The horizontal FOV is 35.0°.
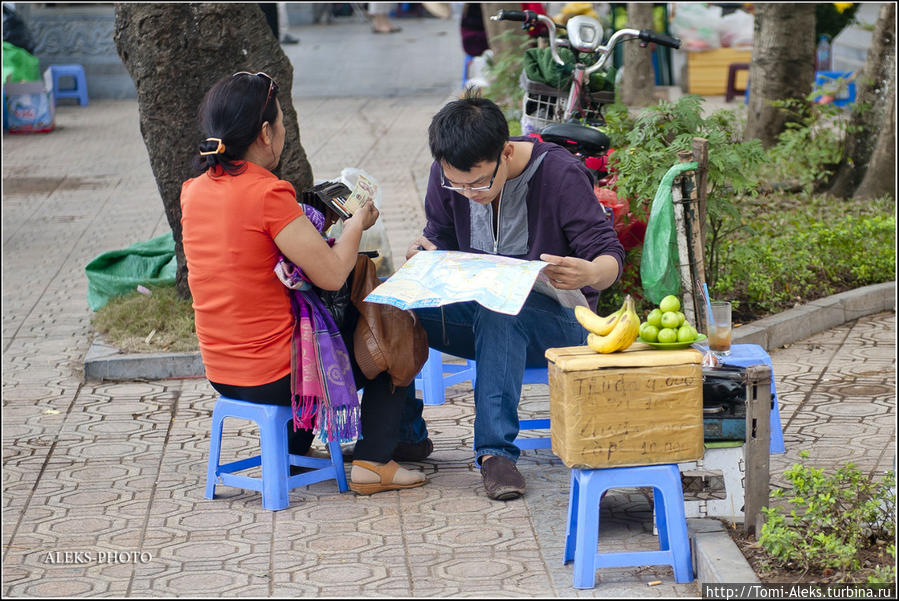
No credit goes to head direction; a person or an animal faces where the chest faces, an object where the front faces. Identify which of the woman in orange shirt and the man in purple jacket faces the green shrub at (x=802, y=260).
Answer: the woman in orange shirt

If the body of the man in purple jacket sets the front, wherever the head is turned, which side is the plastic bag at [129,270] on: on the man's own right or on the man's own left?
on the man's own right

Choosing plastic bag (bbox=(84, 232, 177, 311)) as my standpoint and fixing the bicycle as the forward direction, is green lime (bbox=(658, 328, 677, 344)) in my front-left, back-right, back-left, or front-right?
front-right

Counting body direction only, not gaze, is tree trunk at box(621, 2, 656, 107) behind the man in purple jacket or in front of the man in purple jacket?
behind

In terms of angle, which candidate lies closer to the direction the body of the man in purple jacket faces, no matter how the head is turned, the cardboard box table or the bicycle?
the cardboard box table

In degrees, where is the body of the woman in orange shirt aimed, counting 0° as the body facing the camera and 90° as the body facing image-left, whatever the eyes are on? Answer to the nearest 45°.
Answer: approximately 225°

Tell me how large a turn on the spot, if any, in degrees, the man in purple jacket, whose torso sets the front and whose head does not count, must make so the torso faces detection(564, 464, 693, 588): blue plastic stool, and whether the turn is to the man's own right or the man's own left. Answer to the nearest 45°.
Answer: approximately 45° to the man's own left

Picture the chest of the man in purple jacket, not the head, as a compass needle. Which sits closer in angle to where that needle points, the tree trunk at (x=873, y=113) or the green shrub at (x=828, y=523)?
the green shrub

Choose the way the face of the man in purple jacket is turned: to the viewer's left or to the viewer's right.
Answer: to the viewer's left

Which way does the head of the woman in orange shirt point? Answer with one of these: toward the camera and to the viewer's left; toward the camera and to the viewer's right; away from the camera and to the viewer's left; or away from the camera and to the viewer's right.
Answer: away from the camera and to the viewer's right

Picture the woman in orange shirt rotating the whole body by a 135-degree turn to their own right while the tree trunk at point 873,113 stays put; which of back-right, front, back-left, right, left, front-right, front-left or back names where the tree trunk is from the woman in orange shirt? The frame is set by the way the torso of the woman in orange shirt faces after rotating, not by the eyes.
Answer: back-left

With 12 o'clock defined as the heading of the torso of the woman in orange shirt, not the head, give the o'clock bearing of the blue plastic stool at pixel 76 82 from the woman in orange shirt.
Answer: The blue plastic stool is roughly at 10 o'clock from the woman in orange shirt.

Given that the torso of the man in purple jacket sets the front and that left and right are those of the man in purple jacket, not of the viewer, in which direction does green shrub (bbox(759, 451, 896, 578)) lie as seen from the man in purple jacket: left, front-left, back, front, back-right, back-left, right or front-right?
left

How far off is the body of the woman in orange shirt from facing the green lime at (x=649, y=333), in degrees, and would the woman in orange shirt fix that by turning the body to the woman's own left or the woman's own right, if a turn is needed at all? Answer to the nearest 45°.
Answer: approximately 90° to the woman's own right
